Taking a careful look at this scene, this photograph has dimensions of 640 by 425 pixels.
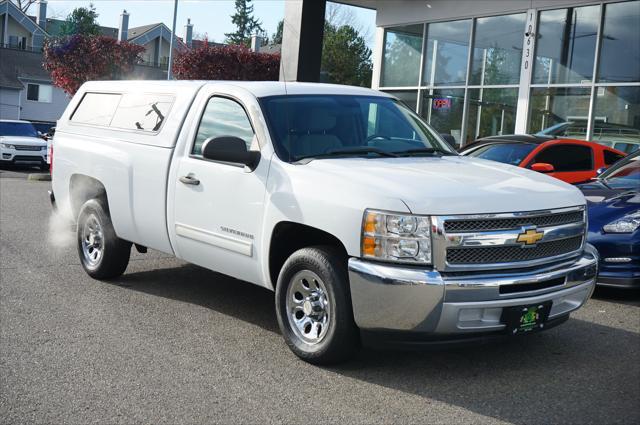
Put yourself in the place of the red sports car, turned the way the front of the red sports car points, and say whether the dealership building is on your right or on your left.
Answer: on your right

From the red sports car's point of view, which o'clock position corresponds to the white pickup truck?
The white pickup truck is roughly at 11 o'clock from the red sports car.

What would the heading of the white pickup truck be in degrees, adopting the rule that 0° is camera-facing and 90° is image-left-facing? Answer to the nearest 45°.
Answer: approximately 315°

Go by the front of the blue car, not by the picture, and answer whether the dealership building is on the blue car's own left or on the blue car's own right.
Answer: on the blue car's own right

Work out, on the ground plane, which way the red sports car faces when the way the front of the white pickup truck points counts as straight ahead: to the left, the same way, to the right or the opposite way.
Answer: to the right

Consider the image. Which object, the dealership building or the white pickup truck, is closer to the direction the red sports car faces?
the white pickup truck

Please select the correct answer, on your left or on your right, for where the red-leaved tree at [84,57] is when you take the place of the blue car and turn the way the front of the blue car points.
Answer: on your right

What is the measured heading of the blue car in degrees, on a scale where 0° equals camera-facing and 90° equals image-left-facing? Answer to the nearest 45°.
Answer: approximately 45°
